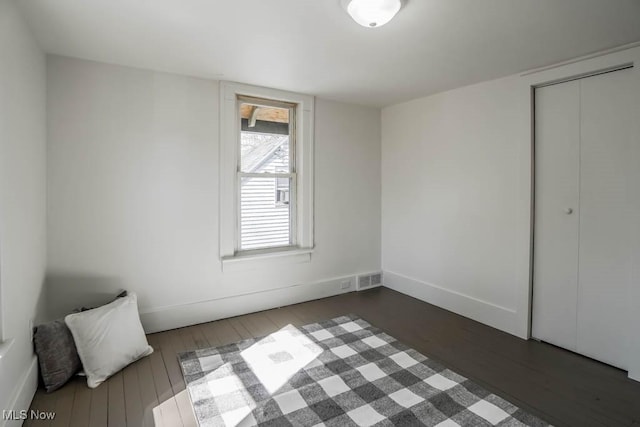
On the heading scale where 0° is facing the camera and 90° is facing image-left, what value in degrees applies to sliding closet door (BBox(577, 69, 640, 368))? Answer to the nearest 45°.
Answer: approximately 45°

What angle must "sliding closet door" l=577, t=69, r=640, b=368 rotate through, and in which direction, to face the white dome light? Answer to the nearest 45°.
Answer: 0° — it already faces it

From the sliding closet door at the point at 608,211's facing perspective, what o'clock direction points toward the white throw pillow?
The white throw pillow is roughly at 12 o'clock from the sliding closet door.

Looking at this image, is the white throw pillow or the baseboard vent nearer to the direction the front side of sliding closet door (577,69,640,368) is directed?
the white throw pillow

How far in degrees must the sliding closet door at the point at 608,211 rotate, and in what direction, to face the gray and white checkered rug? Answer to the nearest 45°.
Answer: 0° — it already faces it

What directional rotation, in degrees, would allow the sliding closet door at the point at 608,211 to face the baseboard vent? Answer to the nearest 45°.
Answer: approximately 45° to its right

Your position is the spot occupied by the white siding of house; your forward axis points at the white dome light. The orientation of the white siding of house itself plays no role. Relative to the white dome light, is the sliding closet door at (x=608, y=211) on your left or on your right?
left

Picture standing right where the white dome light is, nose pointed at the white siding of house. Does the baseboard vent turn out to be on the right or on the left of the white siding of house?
right
